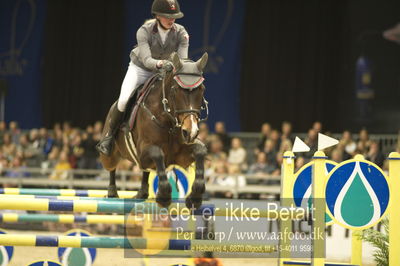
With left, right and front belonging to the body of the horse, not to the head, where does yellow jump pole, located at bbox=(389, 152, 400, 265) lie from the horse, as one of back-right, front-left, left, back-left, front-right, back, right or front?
front-left

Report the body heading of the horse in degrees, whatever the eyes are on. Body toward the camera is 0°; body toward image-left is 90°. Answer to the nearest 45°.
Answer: approximately 315°

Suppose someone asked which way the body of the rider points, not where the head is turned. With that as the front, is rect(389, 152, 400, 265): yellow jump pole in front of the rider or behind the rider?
in front

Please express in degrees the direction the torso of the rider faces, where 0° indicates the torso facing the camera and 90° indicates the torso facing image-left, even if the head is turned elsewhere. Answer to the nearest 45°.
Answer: approximately 315°
